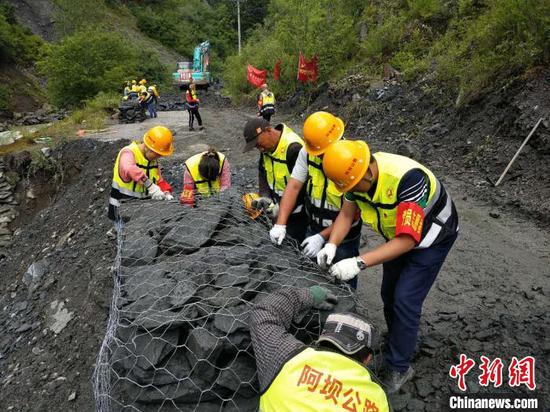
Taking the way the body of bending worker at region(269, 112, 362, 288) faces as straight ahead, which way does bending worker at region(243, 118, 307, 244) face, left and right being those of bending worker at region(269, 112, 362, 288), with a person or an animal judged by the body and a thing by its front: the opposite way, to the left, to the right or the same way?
the same way

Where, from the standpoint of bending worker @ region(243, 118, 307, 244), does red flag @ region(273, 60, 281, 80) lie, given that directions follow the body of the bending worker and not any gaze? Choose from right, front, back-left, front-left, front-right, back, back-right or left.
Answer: back-right

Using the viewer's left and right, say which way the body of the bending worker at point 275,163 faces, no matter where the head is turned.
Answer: facing the viewer and to the left of the viewer

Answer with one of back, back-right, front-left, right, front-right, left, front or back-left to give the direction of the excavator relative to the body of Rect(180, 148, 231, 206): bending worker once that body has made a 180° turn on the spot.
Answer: front

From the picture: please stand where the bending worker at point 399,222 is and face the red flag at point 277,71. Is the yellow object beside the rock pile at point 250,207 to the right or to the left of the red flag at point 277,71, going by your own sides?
left

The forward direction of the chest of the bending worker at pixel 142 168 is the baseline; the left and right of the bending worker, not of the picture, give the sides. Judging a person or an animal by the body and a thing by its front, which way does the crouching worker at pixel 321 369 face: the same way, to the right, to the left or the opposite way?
to the left

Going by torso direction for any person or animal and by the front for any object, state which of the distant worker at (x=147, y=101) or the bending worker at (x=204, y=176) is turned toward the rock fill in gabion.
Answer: the bending worker

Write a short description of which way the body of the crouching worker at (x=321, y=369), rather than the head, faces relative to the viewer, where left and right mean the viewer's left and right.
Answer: facing away from the viewer

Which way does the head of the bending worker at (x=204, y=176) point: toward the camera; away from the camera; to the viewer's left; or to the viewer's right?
toward the camera

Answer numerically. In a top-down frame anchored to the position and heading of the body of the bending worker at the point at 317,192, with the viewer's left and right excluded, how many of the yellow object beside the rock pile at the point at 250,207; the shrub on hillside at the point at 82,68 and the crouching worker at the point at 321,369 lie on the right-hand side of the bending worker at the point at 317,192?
2

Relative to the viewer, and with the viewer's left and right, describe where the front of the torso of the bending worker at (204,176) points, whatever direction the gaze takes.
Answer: facing the viewer

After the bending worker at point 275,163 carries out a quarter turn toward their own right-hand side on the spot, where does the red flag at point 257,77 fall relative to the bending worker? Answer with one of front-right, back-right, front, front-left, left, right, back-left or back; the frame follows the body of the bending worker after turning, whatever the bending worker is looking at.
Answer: front-right

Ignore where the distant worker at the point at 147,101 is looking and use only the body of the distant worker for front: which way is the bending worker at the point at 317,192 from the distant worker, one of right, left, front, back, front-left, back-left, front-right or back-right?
left

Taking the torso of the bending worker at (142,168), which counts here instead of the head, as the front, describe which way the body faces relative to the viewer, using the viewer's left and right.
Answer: facing the viewer and to the right of the viewer

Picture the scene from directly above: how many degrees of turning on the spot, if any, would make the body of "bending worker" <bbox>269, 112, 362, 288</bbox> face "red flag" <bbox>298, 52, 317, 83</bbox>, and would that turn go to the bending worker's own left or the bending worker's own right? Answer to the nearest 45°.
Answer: approximately 135° to the bending worker's own right
